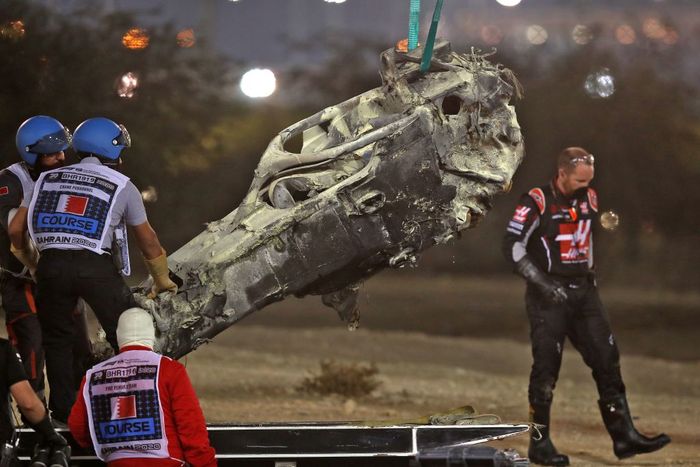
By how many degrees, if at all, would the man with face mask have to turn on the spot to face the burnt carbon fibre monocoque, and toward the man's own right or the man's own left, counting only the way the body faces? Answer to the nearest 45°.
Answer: approximately 90° to the man's own right

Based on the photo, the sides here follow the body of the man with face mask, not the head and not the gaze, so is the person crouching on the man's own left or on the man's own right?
on the man's own right

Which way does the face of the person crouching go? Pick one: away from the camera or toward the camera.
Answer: away from the camera

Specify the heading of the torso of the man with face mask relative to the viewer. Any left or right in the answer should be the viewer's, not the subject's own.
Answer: facing the viewer and to the right of the viewer
